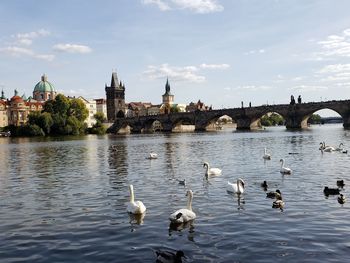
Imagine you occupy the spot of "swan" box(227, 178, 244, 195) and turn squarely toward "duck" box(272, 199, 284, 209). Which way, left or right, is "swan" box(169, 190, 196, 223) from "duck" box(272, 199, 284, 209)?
right

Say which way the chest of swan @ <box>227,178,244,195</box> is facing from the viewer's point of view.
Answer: to the viewer's right
